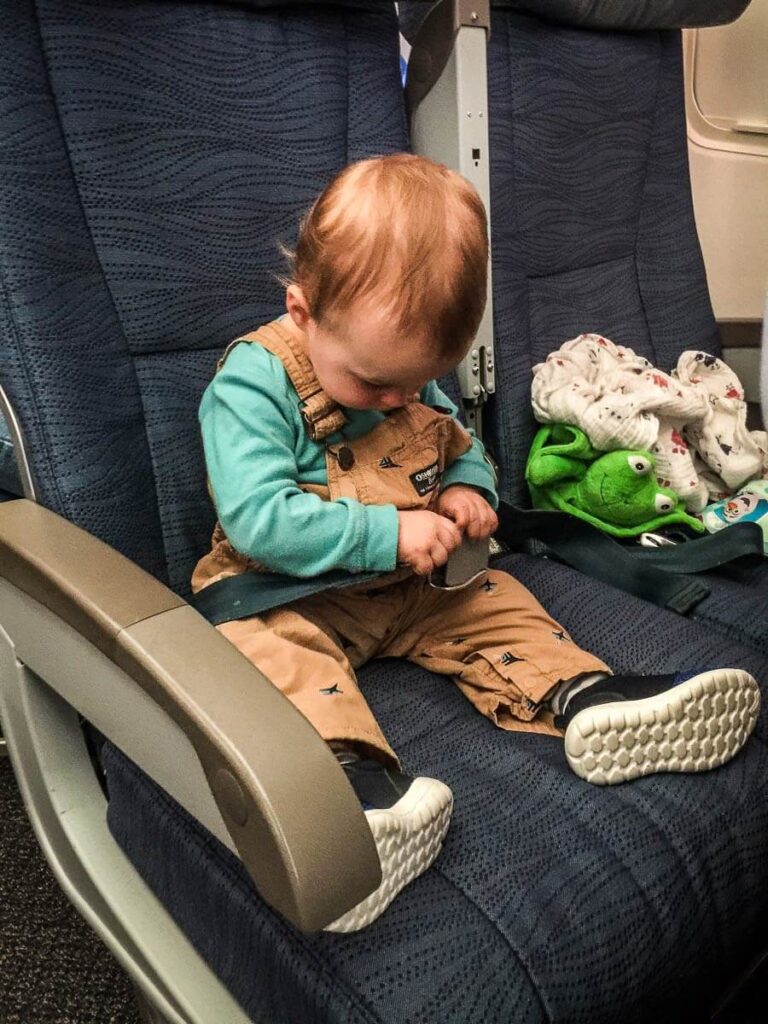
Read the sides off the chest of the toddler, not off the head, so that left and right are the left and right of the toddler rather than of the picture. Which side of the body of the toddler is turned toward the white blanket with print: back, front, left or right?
left

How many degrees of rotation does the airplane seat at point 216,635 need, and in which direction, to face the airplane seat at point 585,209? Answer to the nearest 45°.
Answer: approximately 90° to its left

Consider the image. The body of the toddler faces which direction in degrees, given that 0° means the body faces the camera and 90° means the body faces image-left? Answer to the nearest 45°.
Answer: approximately 315°

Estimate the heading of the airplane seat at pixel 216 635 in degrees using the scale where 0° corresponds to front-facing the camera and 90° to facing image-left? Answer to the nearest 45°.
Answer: approximately 315°
